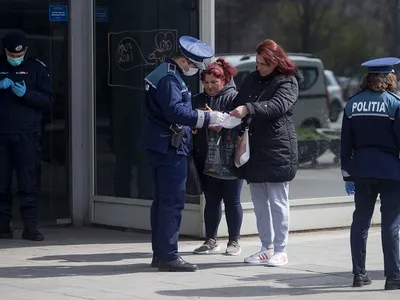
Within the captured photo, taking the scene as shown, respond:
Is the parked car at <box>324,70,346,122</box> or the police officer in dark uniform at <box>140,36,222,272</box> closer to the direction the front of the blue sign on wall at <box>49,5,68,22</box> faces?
the police officer in dark uniform

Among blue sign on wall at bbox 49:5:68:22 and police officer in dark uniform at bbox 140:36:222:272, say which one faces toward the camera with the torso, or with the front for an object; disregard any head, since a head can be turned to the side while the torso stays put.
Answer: the blue sign on wall

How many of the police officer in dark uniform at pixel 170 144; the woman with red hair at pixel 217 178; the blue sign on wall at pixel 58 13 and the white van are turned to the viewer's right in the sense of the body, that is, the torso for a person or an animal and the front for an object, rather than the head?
1

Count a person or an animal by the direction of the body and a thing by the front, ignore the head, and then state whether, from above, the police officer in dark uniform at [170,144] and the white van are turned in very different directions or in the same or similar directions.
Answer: very different directions

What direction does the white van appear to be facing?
to the viewer's left

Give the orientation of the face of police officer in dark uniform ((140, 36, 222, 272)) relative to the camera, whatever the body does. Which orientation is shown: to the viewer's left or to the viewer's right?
to the viewer's right

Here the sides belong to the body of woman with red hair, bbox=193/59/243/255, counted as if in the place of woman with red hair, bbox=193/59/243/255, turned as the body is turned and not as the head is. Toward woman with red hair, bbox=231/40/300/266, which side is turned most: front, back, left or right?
left

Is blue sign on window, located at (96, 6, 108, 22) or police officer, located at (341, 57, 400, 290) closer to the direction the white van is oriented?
the blue sign on window

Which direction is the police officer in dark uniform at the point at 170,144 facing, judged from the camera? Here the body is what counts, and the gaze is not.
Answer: to the viewer's right

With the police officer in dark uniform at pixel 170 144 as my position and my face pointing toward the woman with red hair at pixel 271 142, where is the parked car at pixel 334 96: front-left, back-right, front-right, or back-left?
front-left

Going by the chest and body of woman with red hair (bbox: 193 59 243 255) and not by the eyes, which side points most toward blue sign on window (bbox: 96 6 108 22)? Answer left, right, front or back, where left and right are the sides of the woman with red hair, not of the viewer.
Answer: right

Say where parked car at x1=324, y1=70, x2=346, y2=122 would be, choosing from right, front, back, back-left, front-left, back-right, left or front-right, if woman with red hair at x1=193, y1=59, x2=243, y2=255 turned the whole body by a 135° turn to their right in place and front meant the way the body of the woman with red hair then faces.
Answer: front-right

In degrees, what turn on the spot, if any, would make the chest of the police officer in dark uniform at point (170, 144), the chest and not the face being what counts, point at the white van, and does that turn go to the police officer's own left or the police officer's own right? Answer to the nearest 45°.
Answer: approximately 45° to the police officer's own left

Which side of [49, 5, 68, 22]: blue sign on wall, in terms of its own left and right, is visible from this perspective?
front
